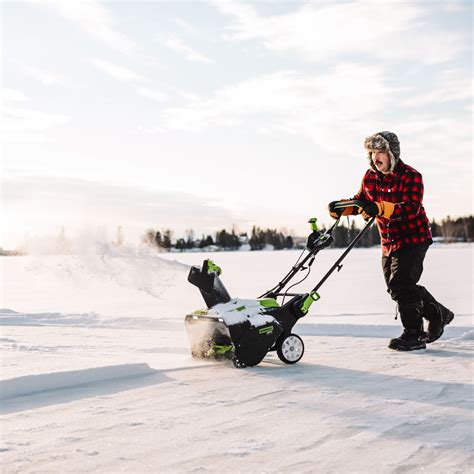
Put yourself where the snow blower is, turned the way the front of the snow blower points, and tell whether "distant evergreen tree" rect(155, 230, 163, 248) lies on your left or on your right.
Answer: on your right

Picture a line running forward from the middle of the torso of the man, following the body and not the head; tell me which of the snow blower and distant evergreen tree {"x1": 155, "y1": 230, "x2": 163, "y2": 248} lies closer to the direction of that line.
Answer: the snow blower

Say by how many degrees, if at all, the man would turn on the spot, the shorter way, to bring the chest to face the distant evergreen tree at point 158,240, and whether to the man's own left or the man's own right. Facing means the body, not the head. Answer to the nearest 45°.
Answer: approximately 90° to the man's own right

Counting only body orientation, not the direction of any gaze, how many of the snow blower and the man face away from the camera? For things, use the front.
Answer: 0

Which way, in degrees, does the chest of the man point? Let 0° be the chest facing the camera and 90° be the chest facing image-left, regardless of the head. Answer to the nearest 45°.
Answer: approximately 45°

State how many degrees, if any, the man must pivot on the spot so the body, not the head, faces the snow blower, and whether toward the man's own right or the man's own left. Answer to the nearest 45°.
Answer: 0° — they already face it

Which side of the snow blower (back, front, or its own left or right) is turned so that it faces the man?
back

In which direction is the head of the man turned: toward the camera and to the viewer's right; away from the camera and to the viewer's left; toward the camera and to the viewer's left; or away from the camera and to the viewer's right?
toward the camera and to the viewer's left
